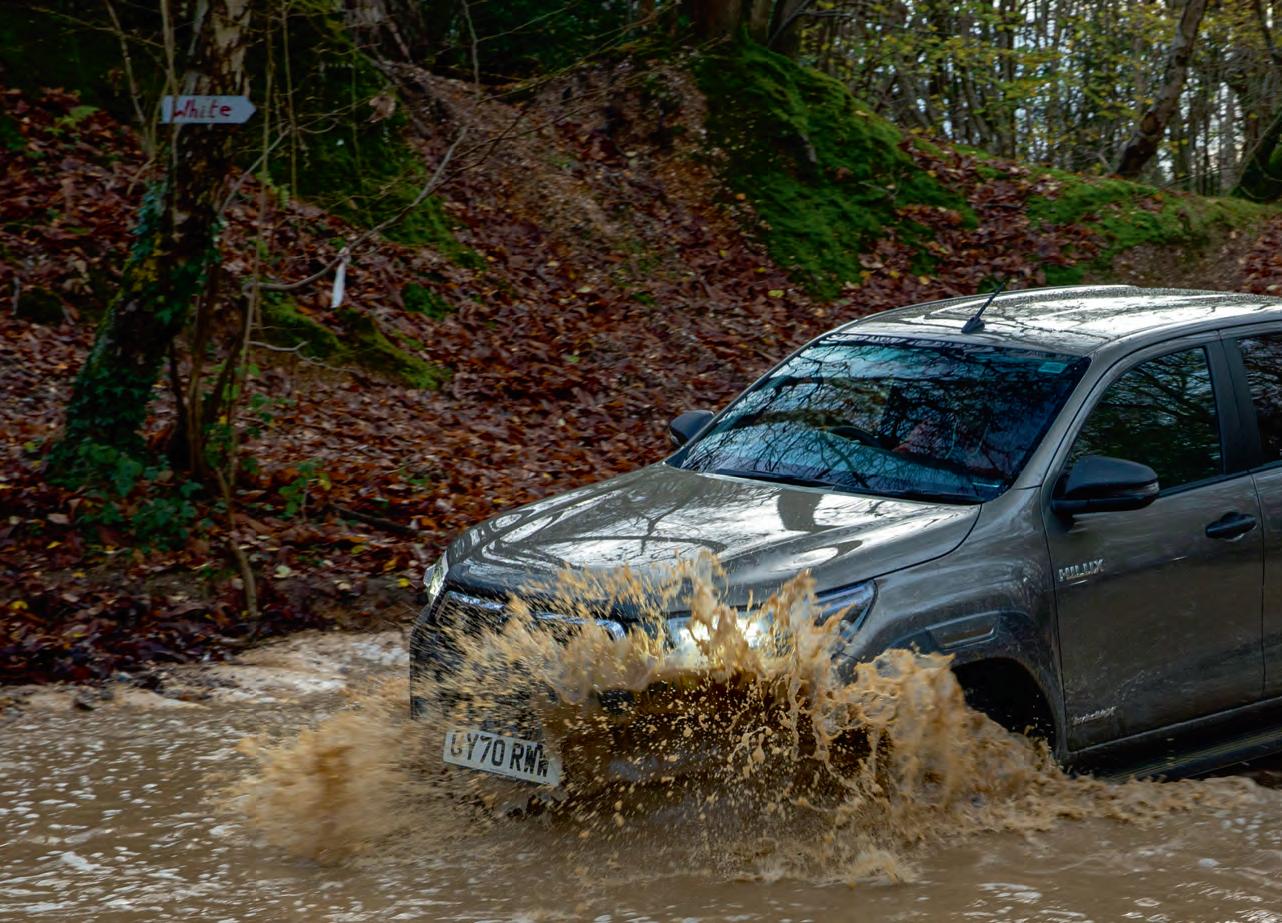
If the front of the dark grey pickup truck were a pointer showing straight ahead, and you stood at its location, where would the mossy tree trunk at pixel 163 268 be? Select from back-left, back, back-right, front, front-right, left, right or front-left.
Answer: right

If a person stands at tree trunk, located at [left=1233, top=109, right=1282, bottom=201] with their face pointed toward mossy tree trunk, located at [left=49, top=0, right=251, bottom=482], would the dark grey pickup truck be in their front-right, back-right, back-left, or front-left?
front-left

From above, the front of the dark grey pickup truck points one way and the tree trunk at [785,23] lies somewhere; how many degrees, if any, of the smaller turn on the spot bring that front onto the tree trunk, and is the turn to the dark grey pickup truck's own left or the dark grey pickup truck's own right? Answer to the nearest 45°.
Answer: approximately 135° to the dark grey pickup truck's own right

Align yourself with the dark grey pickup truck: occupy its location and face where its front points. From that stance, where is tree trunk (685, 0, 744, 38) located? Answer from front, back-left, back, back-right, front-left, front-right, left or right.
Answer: back-right

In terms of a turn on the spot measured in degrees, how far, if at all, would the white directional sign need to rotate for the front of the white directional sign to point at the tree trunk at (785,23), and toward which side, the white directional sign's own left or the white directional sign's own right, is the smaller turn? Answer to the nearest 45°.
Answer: approximately 135° to the white directional sign's own left

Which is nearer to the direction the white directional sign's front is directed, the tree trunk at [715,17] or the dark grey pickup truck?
the dark grey pickup truck

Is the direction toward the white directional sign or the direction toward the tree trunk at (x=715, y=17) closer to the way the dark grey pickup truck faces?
the white directional sign

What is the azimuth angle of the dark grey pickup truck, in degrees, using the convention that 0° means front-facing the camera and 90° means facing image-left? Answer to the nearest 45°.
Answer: approximately 45°

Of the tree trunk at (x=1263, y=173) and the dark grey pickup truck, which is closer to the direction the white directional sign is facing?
the dark grey pickup truck

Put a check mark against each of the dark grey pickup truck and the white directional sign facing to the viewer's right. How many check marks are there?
0

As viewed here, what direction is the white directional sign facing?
toward the camera

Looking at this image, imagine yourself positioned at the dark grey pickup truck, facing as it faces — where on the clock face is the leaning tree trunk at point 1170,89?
The leaning tree trunk is roughly at 5 o'clock from the dark grey pickup truck.
